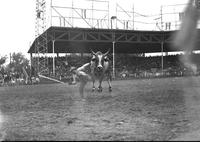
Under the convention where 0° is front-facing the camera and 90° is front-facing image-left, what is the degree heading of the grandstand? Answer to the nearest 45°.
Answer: approximately 0°
